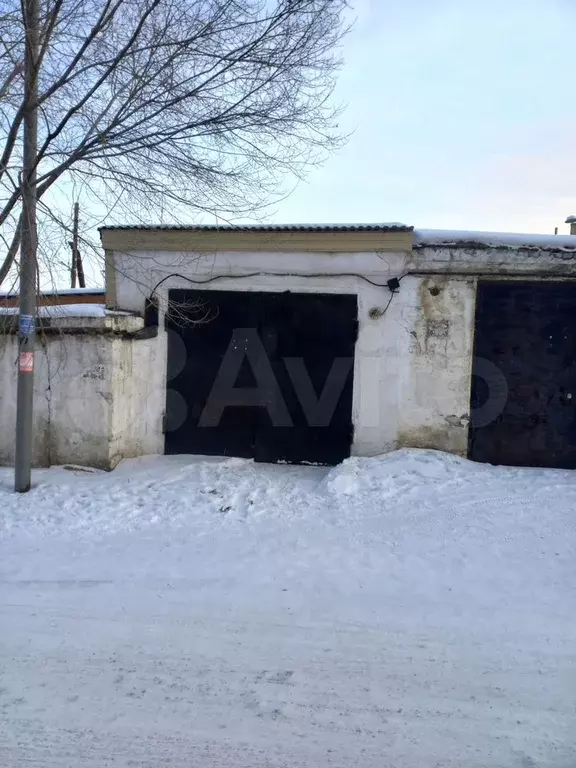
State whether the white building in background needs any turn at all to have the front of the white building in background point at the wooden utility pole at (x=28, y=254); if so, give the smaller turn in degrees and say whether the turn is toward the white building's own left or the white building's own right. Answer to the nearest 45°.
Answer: approximately 45° to the white building's own right

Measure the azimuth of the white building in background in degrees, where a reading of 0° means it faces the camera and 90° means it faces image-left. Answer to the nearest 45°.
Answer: approximately 0°
